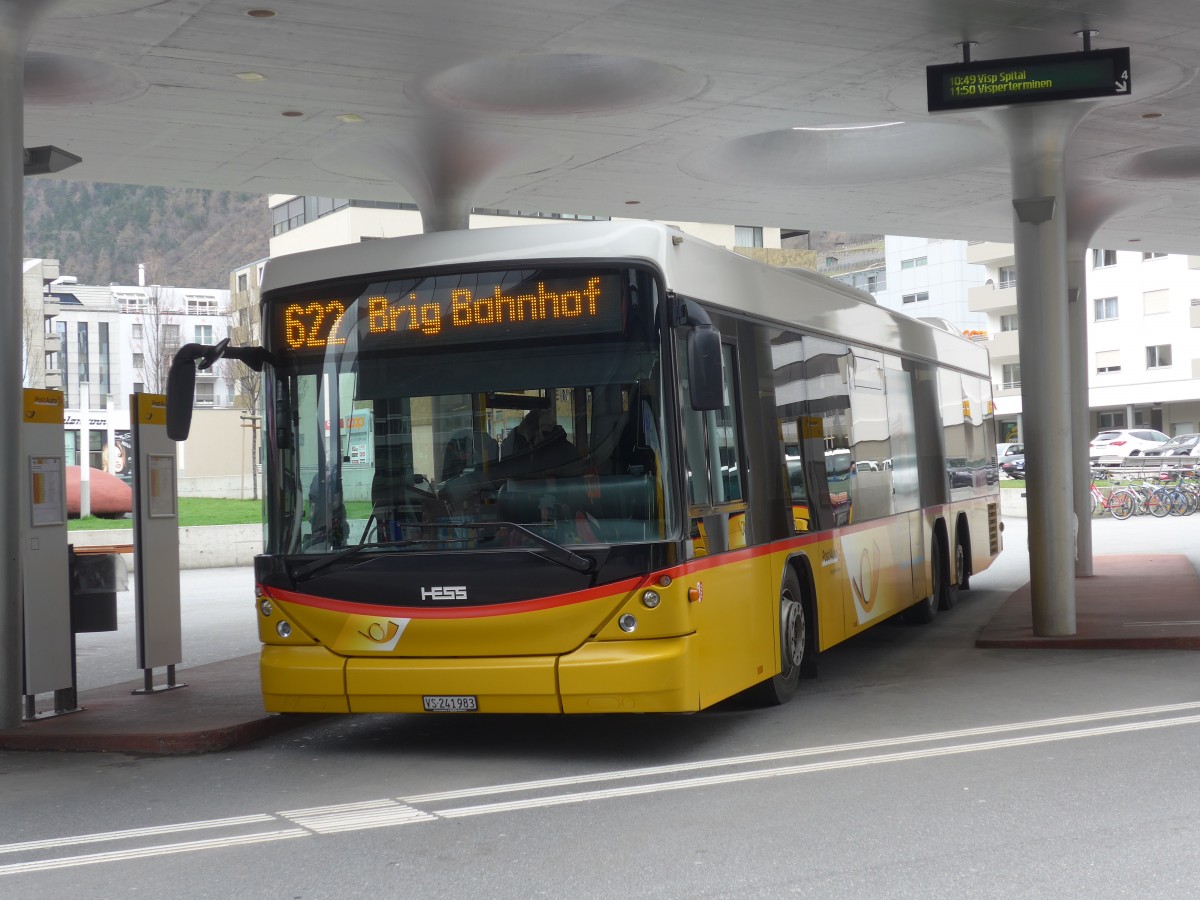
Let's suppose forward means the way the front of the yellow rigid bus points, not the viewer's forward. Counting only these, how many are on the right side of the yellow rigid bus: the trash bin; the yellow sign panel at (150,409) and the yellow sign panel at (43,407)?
3

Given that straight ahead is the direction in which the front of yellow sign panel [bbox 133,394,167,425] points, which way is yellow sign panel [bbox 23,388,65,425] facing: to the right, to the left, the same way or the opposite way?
the same way

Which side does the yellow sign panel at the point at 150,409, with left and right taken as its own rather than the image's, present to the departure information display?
left

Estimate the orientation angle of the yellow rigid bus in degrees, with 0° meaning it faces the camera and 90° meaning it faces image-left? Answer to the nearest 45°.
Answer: approximately 45°

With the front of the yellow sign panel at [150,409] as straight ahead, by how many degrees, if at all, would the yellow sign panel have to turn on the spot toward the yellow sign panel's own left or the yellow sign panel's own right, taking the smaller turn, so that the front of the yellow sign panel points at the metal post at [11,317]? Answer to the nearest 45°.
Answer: approximately 45° to the yellow sign panel's own right

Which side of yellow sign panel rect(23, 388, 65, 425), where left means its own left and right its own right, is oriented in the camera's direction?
front

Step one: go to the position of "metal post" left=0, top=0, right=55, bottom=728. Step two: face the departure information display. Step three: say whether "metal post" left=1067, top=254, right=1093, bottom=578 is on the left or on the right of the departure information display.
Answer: left

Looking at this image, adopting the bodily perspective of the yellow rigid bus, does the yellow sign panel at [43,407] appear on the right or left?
on its right

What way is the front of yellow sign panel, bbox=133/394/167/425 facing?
toward the camera

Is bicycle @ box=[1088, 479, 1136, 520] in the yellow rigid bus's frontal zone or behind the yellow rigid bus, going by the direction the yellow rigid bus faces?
behind

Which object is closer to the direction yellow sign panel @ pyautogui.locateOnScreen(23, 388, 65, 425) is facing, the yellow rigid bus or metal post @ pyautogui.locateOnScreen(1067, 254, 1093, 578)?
the yellow rigid bus

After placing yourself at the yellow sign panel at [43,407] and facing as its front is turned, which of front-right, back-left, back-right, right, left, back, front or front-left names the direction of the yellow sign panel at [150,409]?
back-left

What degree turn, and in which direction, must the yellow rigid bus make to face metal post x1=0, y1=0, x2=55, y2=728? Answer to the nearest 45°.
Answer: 0° — it already faces it

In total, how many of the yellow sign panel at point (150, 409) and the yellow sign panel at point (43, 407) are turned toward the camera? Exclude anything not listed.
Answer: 2

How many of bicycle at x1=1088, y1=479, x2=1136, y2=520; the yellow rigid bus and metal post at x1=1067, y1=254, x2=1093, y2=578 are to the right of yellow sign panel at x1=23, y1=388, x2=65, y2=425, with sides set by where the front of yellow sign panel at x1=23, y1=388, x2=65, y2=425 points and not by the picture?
0
